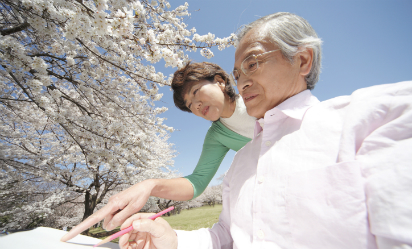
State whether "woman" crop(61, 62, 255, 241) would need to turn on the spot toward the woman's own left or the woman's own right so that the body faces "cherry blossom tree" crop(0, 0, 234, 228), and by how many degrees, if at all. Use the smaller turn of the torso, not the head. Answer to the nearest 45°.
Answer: approximately 90° to the woman's own right

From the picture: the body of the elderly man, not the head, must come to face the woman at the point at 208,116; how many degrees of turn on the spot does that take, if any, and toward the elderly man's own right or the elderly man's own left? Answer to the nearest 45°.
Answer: approximately 90° to the elderly man's own right

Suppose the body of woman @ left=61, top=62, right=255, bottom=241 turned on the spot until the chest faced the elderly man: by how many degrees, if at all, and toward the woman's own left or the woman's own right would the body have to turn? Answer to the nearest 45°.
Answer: approximately 45° to the woman's own left

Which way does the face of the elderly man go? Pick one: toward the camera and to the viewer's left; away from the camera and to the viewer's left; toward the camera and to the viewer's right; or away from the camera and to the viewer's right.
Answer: toward the camera and to the viewer's left

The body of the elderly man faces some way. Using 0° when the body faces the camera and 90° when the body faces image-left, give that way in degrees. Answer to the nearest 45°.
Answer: approximately 45°

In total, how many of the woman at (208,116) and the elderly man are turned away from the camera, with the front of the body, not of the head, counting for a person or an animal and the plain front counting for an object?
0
